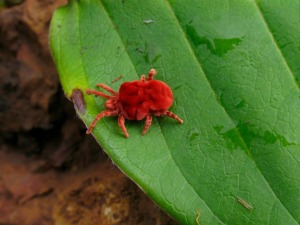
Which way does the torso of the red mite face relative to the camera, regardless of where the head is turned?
to the viewer's left
